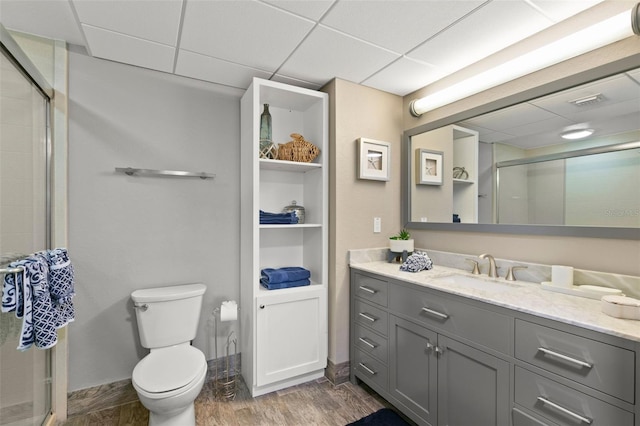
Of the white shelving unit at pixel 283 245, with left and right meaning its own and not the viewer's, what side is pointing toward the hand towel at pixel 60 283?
right

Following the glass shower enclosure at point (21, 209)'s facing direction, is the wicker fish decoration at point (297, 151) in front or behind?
in front

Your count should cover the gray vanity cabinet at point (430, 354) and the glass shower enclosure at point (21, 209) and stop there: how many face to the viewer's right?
1

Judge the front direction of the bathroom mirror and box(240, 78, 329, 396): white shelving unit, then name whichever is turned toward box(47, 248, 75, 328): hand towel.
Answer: the bathroom mirror

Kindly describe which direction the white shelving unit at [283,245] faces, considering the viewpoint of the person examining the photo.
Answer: facing the viewer and to the right of the viewer

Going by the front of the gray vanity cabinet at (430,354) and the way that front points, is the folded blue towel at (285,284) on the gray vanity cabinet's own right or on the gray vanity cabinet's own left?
on the gray vanity cabinet's own right

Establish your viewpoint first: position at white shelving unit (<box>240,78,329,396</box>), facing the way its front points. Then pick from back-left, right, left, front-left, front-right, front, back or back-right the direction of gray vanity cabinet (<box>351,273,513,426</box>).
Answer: front

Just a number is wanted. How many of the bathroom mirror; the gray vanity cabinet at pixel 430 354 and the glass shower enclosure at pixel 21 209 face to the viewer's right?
1

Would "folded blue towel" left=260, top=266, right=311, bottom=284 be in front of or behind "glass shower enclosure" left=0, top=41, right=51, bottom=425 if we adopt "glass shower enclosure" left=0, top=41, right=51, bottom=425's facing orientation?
in front

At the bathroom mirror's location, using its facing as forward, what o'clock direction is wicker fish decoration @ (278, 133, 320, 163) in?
The wicker fish decoration is roughly at 1 o'clock from the bathroom mirror.

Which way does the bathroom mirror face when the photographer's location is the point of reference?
facing the viewer and to the left of the viewer

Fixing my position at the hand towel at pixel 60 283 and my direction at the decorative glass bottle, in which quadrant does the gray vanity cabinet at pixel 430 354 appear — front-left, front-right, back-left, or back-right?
front-right

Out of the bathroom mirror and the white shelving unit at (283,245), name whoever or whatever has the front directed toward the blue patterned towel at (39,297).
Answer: the bathroom mirror

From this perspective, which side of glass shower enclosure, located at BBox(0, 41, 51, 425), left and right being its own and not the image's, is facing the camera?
right

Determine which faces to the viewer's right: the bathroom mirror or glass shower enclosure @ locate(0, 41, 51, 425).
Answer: the glass shower enclosure

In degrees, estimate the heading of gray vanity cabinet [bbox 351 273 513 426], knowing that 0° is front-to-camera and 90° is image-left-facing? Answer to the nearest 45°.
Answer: approximately 45°

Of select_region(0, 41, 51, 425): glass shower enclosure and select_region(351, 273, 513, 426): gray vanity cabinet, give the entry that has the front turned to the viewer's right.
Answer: the glass shower enclosure
